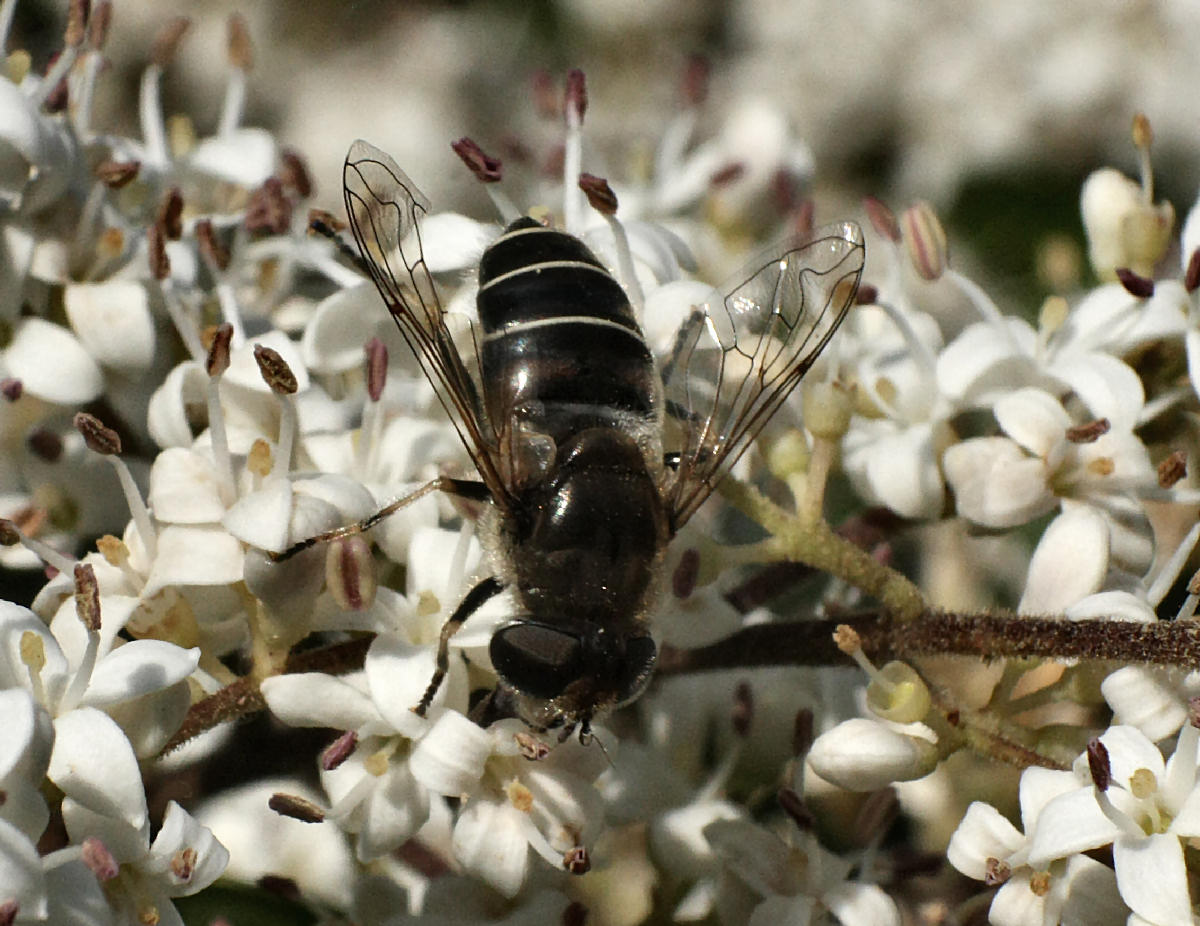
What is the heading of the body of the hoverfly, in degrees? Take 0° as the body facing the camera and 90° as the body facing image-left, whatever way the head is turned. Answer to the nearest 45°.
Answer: approximately 0°

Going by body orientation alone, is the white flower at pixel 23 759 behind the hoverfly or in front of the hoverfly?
in front

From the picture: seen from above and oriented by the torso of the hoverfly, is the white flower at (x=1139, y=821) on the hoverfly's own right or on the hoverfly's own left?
on the hoverfly's own left

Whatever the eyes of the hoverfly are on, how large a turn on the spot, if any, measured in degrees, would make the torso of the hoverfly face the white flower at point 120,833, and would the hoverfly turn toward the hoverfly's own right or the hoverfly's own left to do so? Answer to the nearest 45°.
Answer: approximately 45° to the hoverfly's own right
